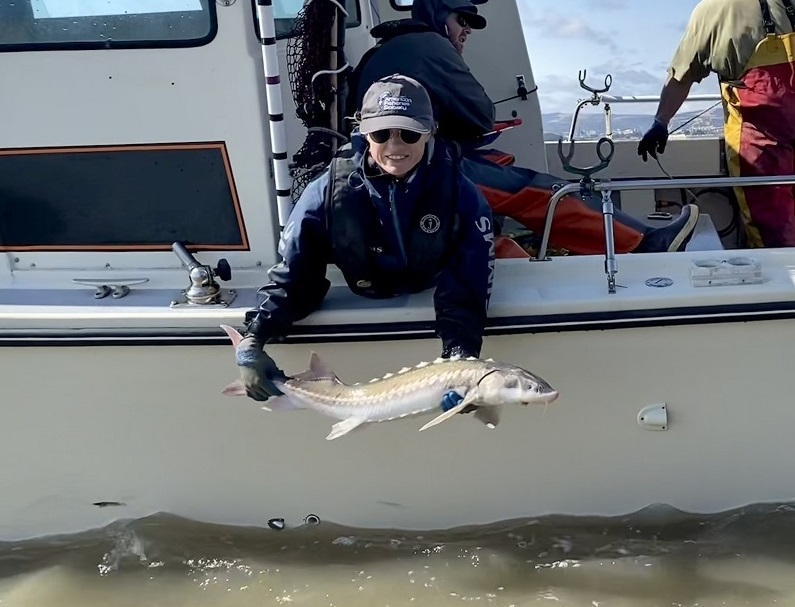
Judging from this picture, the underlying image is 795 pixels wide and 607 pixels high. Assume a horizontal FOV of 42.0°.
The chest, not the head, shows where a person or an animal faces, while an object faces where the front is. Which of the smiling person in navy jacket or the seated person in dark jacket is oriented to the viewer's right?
the seated person in dark jacket

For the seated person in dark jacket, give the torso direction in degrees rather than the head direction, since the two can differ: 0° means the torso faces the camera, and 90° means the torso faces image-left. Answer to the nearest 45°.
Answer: approximately 270°

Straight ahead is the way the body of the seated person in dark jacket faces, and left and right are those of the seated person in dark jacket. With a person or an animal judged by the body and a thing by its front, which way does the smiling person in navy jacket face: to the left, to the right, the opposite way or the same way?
to the right

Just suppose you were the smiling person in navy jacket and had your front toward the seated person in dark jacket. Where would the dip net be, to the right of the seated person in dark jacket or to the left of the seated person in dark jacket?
left

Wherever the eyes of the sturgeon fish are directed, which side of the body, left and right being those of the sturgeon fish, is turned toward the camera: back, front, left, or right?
right

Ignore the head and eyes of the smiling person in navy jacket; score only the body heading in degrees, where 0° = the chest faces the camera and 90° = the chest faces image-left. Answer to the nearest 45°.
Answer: approximately 0°

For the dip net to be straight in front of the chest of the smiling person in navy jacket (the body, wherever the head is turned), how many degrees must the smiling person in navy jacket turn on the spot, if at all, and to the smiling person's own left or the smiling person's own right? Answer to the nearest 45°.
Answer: approximately 180°

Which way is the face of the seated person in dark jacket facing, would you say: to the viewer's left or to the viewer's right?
to the viewer's right

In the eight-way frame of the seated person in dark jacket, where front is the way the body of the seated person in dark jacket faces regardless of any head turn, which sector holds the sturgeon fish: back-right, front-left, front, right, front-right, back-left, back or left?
right

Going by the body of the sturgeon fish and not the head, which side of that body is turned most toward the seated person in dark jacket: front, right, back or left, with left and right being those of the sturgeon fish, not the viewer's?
left

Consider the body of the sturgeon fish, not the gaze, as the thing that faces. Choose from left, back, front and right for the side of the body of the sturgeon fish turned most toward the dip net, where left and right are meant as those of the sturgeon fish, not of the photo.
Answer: left
